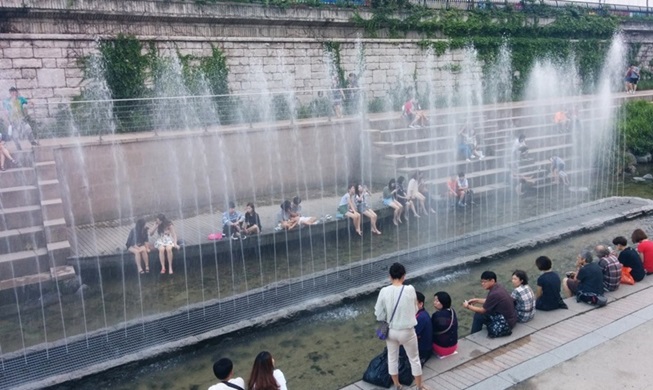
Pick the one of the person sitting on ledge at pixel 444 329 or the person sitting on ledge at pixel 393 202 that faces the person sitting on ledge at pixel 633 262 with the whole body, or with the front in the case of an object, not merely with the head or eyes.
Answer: the person sitting on ledge at pixel 393 202

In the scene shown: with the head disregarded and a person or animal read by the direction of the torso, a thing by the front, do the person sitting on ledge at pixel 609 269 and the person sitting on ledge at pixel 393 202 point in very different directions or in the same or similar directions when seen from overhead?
very different directions

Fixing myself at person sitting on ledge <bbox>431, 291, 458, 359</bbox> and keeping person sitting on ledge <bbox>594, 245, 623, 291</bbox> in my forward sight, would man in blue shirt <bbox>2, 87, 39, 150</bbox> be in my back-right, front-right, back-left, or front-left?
back-left

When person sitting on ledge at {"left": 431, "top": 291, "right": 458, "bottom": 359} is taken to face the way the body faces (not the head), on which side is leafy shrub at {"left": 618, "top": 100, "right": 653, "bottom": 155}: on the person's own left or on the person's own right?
on the person's own right

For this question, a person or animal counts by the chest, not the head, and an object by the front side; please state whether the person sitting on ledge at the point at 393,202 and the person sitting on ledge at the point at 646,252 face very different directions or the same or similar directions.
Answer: very different directions

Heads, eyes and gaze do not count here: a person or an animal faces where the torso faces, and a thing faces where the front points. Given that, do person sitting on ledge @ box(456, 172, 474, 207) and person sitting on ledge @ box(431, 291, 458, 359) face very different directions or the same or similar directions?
very different directions

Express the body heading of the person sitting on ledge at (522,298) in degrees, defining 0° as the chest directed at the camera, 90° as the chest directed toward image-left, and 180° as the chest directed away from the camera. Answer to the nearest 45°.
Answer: approximately 135°

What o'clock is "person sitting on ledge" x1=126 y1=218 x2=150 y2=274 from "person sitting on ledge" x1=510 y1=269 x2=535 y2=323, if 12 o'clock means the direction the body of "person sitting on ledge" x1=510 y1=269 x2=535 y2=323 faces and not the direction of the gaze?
"person sitting on ledge" x1=126 y1=218 x2=150 y2=274 is roughly at 11 o'clock from "person sitting on ledge" x1=510 y1=269 x2=535 y2=323.
